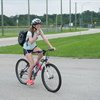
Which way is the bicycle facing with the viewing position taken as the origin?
facing the viewer and to the right of the viewer

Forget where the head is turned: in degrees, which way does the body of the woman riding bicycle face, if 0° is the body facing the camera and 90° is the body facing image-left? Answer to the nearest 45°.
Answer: approximately 315°
